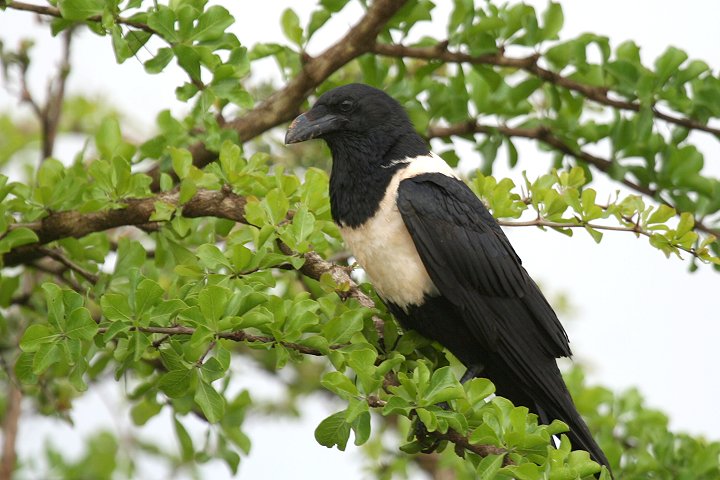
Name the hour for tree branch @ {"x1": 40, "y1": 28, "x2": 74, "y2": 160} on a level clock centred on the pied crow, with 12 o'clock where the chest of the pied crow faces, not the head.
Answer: The tree branch is roughly at 1 o'clock from the pied crow.

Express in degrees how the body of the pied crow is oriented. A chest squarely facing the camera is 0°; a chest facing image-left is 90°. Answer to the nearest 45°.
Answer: approximately 90°
